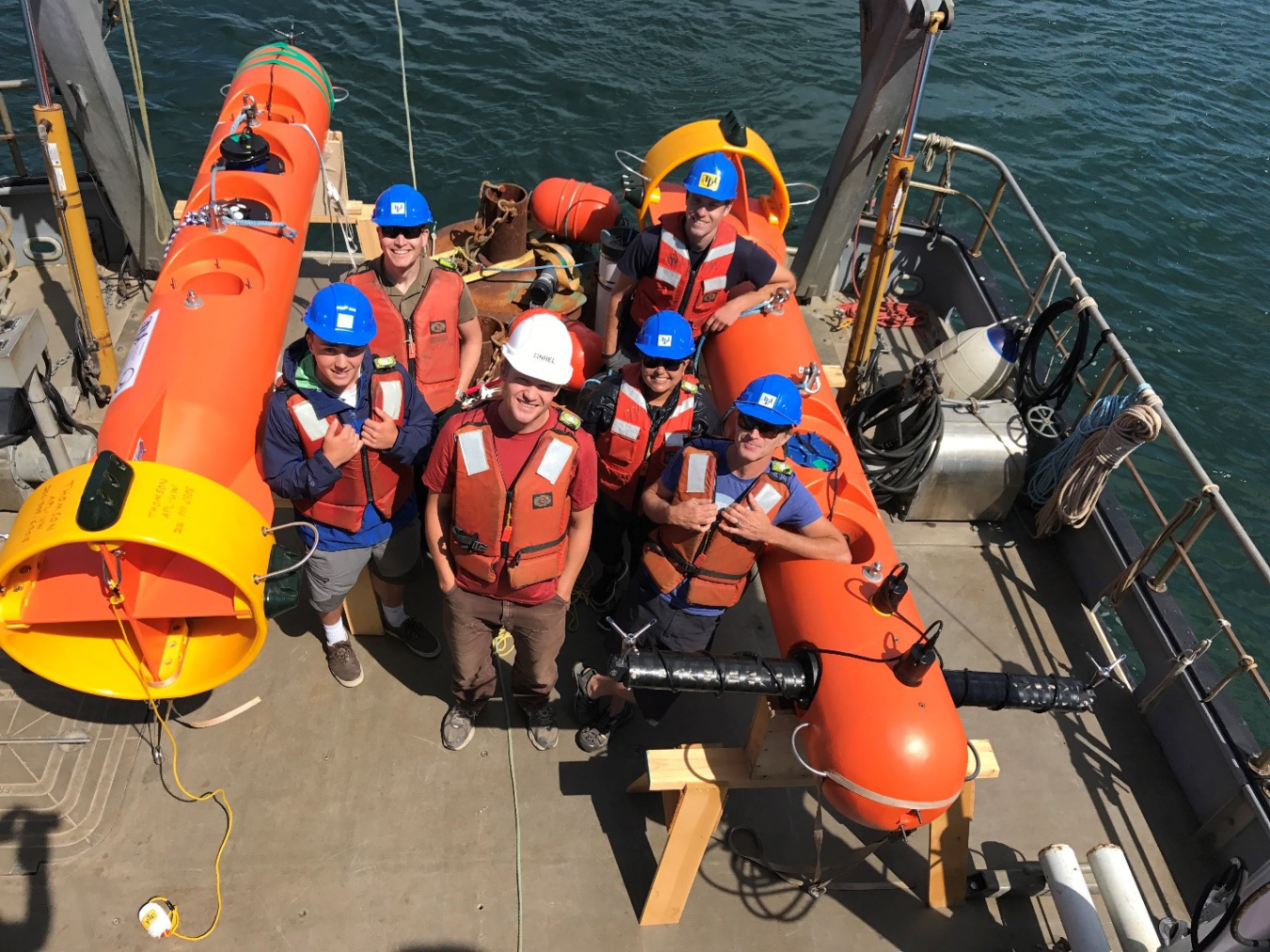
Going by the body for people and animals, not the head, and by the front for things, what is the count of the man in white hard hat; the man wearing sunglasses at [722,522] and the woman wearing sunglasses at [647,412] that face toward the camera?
3

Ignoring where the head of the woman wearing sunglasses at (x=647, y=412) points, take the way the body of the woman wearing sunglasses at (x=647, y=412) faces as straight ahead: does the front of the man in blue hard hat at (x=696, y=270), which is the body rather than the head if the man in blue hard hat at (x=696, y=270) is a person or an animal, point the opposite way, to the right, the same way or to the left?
the same way

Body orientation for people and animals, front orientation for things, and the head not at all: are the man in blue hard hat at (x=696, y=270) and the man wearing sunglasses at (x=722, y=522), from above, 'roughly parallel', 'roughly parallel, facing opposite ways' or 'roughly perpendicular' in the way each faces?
roughly parallel

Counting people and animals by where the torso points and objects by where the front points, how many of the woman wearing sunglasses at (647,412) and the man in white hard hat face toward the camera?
2

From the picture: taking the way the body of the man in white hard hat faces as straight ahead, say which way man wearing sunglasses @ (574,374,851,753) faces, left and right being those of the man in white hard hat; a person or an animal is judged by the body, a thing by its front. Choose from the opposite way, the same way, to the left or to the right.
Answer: the same way

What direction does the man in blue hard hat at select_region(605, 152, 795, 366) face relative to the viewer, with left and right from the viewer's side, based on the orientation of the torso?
facing the viewer

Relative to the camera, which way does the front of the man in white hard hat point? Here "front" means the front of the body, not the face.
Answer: toward the camera

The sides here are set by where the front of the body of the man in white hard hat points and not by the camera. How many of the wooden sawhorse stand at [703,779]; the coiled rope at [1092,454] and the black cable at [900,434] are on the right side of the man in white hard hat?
0

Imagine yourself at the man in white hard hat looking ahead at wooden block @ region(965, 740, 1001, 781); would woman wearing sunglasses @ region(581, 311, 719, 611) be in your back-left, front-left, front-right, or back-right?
front-left

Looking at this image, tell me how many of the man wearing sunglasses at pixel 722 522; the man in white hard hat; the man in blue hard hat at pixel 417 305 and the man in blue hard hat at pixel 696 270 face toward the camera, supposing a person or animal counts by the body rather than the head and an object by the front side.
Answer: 4

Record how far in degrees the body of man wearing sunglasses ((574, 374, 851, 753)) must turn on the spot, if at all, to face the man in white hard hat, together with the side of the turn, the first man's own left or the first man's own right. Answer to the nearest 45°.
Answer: approximately 90° to the first man's own right

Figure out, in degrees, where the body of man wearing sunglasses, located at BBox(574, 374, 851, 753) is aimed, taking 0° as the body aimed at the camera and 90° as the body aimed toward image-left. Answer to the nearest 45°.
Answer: approximately 0°

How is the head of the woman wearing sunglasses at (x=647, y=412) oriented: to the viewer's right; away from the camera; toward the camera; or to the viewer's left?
toward the camera

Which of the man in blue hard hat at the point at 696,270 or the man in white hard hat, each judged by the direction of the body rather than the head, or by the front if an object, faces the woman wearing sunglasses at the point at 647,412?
the man in blue hard hat at the point at 696,270

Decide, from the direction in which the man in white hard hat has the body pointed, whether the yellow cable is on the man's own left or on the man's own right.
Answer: on the man's own right

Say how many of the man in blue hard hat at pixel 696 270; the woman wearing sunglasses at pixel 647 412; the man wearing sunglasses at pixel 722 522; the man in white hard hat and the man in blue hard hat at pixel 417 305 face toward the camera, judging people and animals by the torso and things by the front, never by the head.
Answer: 5

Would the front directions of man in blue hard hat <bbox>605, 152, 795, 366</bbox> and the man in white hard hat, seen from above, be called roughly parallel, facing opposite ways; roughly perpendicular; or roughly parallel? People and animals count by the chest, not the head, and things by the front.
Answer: roughly parallel

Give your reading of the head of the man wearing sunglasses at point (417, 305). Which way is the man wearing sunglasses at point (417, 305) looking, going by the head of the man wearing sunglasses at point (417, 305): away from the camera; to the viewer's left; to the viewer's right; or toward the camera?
toward the camera

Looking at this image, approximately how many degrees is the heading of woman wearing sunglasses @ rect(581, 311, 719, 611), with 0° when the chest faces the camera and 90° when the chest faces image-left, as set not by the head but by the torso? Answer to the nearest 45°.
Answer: approximately 0°

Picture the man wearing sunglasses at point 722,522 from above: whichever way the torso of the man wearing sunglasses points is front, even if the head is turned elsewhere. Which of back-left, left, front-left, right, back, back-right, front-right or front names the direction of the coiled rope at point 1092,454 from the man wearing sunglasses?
back-left

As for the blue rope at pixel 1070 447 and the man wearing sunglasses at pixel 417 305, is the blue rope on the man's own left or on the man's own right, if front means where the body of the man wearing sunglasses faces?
on the man's own left
